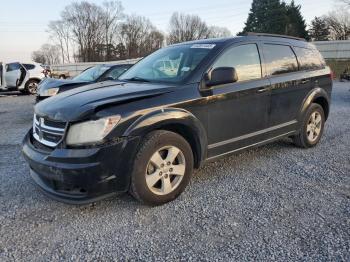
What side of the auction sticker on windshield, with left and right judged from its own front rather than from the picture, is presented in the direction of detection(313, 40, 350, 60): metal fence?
back

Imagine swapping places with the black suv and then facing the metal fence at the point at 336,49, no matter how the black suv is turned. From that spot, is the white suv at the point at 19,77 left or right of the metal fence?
left

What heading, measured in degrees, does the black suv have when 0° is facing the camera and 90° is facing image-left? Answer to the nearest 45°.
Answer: approximately 45°

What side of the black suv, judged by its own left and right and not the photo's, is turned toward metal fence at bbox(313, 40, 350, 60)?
back
